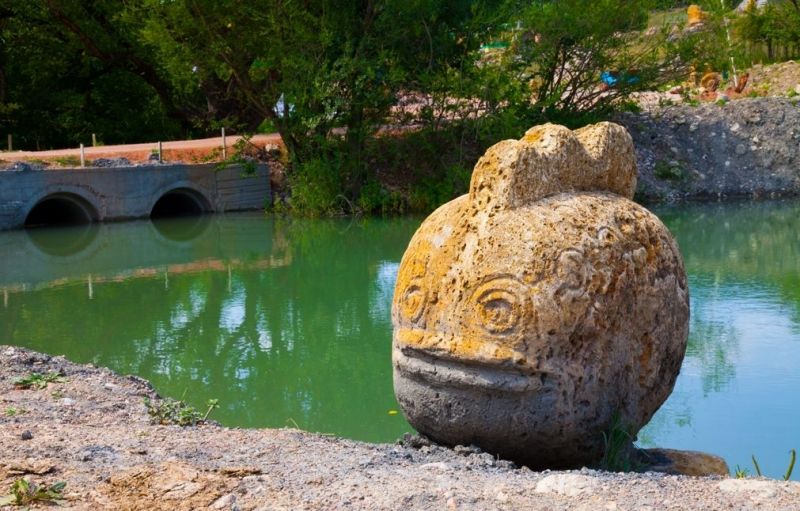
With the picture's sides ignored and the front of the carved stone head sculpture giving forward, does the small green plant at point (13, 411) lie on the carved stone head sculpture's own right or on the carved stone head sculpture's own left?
on the carved stone head sculpture's own right

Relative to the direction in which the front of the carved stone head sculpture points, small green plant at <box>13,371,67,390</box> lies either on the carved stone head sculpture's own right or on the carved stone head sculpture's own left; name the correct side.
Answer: on the carved stone head sculpture's own right

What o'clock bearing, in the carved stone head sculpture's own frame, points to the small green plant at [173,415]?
The small green plant is roughly at 2 o'clock from the carved stone head sculpture.

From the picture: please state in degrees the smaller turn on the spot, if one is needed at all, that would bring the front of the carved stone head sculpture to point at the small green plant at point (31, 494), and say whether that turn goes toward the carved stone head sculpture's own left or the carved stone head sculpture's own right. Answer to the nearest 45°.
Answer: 0° — it already faces it

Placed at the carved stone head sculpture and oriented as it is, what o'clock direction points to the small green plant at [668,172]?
The small green plant is roughly at 5 o'clock from the carved stone head sculpture.

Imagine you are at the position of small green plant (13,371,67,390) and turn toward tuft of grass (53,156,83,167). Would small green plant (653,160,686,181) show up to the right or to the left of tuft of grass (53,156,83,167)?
right

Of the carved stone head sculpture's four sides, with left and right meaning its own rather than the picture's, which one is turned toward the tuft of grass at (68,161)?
right

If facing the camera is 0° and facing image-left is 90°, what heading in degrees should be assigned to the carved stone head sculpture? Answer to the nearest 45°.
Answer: approximately 45°
